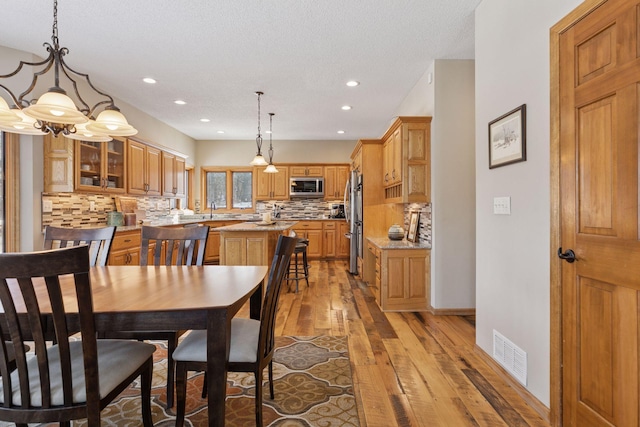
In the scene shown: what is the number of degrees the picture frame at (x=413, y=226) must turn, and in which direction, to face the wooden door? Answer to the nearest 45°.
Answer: approximately 45° to its left

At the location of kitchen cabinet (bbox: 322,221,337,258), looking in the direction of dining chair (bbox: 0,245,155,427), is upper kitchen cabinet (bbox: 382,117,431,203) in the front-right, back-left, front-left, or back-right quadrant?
front-left

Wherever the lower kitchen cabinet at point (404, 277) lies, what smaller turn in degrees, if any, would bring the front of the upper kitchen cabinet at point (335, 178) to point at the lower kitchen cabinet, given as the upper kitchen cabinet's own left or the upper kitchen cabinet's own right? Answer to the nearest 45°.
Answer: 0° — it already faces it

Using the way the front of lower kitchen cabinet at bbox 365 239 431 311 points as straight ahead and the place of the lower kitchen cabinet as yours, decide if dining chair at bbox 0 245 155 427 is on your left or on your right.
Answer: on your left

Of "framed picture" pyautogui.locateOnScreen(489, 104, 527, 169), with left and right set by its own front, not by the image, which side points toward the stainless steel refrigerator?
right

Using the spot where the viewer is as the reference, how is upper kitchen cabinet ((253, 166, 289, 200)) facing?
facing the viewer

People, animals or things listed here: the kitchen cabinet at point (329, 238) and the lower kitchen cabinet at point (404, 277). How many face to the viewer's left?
1

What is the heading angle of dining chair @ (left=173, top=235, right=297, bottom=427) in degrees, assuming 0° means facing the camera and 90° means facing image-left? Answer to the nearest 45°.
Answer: approximately 90°

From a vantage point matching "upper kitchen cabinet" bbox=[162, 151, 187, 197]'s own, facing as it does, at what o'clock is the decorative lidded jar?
The decorative lidded jar is roughly at 12 o'clock from the upper kitchen cabinet.

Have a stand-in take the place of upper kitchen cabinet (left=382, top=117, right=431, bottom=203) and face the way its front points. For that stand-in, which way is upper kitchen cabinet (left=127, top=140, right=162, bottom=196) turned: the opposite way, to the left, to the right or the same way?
the opposite way

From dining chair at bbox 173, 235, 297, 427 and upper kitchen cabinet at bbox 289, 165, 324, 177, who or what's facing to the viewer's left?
the dining chair

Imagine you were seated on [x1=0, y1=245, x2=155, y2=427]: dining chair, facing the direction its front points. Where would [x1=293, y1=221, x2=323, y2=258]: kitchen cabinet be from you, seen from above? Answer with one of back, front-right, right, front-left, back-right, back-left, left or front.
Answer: front

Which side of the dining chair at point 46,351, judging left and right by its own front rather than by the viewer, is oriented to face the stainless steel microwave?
front

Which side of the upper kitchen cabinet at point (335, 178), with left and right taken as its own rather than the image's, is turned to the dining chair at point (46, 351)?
front

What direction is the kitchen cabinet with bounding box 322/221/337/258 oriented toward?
toward the camera
